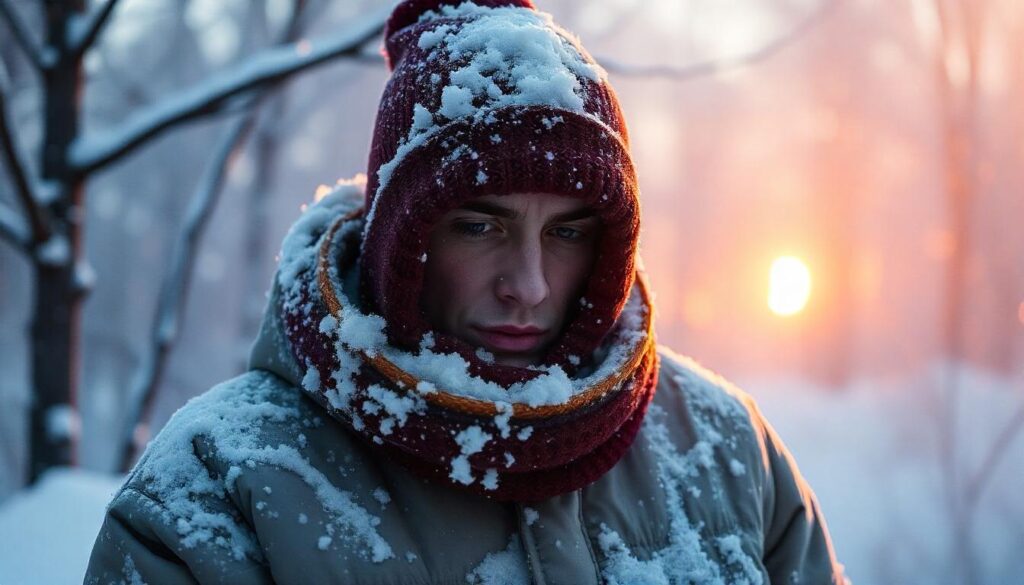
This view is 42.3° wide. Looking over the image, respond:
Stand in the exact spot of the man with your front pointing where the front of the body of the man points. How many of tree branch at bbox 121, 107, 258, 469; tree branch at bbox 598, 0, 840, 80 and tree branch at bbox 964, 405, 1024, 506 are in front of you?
0

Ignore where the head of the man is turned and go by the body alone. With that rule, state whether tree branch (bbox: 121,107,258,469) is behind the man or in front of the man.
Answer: behind

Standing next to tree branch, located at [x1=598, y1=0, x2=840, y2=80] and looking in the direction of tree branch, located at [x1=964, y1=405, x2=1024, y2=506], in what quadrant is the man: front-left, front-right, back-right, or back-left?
back-right

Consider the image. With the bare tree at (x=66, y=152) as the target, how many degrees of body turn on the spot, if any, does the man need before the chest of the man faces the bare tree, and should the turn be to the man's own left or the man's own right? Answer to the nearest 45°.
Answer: approximately 135° to the man's own right

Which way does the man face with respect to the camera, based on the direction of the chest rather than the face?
toward the camera

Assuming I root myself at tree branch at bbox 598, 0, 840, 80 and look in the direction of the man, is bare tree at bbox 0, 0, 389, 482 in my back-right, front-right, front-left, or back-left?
front-right

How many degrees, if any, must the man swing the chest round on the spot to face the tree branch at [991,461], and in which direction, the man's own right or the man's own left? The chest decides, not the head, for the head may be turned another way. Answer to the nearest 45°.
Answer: approximately 135° to the man's own left

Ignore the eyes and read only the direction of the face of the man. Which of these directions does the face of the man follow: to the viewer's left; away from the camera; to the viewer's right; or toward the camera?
toward the camera

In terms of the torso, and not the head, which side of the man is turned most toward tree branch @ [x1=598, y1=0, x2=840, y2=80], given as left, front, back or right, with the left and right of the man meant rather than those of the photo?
back

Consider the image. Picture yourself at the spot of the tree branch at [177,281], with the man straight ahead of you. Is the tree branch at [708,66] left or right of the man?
left
